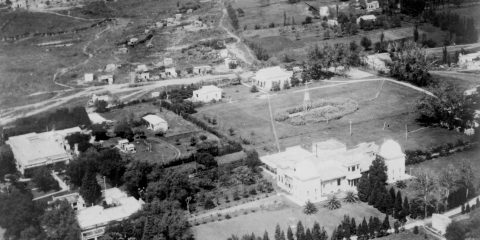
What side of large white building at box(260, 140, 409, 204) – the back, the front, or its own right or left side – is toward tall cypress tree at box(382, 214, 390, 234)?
front

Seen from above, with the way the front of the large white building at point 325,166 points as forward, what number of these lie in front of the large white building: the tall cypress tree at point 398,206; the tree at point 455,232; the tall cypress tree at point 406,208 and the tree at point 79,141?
3

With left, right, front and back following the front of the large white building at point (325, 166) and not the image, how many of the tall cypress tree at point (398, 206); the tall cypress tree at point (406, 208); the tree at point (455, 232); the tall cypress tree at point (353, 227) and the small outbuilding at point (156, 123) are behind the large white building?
1

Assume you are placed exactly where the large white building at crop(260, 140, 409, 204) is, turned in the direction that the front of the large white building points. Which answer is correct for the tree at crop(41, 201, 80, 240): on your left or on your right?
on your right

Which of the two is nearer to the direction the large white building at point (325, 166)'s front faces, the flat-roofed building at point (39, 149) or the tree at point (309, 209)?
the tree

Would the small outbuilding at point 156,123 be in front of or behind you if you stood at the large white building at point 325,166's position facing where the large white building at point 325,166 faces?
behind

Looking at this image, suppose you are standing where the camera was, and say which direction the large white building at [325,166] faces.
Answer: facing the viewer and to the right of the viewer

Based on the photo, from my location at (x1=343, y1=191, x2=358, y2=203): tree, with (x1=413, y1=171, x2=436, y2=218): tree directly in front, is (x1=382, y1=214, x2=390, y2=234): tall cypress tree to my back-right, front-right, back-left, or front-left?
front-right

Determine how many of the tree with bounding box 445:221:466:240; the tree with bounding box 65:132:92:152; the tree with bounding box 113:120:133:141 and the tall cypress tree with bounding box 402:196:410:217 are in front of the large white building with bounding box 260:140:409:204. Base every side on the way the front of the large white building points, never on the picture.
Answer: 2

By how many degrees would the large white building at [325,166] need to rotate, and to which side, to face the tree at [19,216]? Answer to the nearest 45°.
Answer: approximately 90° to its right

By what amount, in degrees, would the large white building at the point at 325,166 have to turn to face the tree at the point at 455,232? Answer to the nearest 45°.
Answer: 0° — it already faces it

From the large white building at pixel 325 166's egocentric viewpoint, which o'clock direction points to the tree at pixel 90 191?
The tree is roughly at 4 o'clock from the large white building.

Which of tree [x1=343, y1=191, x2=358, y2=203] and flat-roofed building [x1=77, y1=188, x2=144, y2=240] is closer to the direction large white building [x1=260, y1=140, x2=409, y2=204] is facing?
the tree

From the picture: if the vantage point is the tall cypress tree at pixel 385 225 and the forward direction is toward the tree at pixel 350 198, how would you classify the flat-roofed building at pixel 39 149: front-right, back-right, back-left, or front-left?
front-left

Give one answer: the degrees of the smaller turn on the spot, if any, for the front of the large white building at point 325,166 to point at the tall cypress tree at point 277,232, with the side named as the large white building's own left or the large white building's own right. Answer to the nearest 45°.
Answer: approximately 45° to the large white building's own right

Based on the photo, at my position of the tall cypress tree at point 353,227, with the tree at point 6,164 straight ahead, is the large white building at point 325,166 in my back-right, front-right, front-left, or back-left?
front-right

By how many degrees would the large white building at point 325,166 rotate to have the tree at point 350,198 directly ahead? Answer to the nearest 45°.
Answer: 0° — it already faces it

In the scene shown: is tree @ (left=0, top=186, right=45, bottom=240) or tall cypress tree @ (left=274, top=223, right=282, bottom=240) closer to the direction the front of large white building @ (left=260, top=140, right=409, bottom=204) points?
the tall cypress tree

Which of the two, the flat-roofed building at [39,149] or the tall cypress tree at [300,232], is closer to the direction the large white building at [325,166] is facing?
the tall cypress tree
